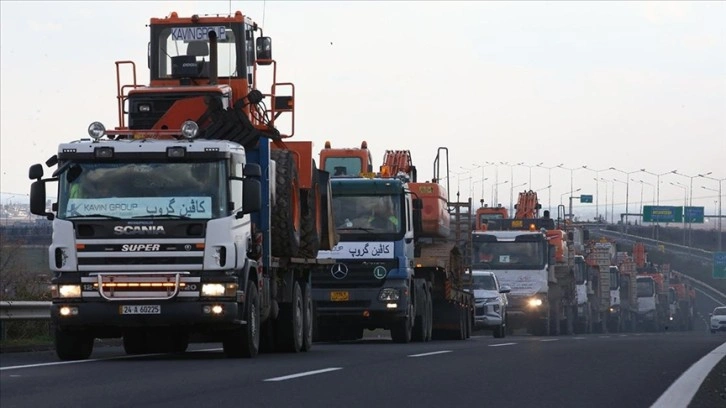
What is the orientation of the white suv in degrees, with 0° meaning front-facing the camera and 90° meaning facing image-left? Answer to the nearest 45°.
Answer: approximately 0°
